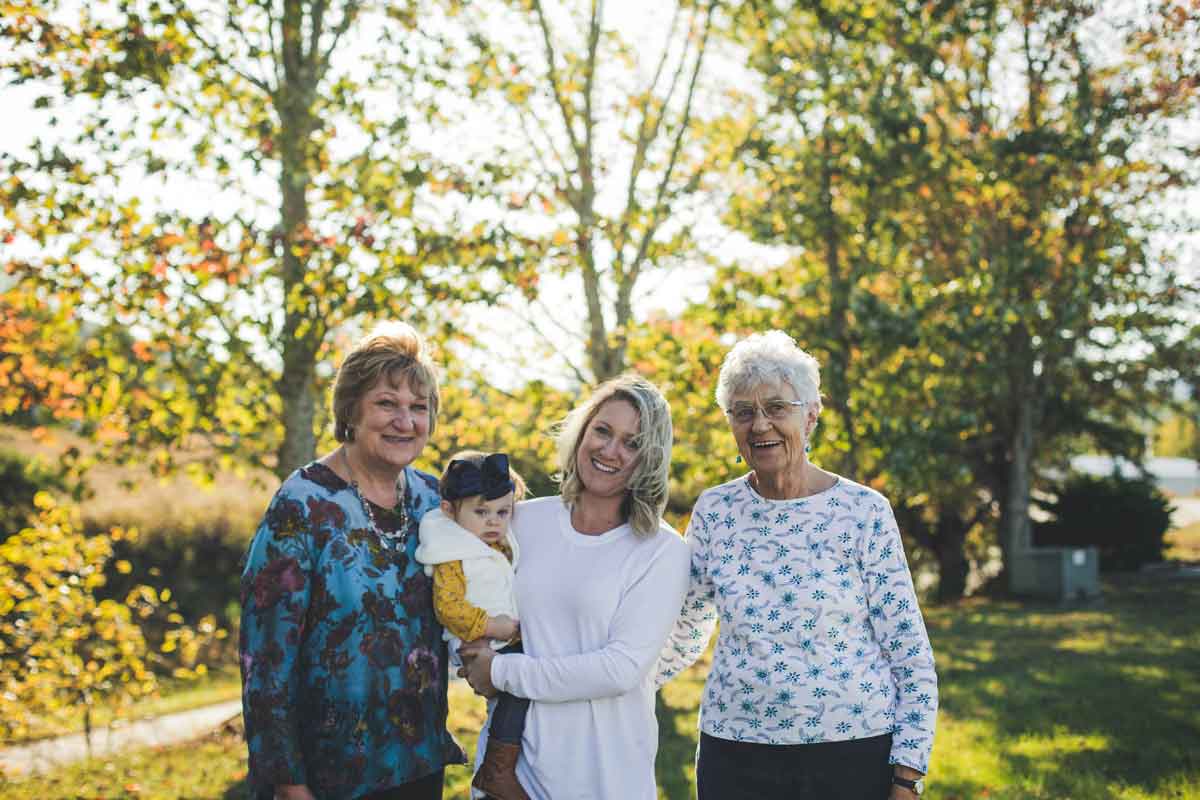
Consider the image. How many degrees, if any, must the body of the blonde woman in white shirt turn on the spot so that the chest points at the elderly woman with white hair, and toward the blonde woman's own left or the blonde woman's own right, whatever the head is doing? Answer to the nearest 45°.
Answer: approximately 90° to the blonde woman's own left

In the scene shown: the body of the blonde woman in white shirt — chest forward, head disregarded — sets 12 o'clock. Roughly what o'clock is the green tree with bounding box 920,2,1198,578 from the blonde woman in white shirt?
The green tree is roughly at 7 o'clock from the blonde woman in white shirt.

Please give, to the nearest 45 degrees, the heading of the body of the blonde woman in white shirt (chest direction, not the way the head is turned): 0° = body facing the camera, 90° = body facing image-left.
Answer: approximately 0°

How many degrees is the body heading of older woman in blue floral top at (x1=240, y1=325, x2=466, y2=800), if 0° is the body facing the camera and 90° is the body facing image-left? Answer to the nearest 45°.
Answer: approximately 315°

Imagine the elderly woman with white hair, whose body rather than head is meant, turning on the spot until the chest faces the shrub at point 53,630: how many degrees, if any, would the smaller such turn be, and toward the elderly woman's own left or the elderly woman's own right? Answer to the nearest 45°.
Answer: approximately 135° to the elderly woman's own right

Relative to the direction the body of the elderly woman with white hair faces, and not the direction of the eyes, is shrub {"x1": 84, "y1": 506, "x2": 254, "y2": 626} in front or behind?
behind

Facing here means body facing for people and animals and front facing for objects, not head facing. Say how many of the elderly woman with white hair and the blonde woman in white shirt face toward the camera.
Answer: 2

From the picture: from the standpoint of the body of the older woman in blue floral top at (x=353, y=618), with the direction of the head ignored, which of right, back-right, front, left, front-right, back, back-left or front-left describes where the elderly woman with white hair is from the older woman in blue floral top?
front-left

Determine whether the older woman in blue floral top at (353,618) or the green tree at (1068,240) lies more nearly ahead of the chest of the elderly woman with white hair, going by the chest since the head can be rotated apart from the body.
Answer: the older woman in blue floral top

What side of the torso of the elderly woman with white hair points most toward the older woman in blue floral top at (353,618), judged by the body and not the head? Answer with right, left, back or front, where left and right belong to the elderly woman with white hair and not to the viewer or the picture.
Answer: right

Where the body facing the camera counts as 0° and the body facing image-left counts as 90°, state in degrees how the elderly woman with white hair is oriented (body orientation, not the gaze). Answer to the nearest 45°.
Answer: approximately 0°

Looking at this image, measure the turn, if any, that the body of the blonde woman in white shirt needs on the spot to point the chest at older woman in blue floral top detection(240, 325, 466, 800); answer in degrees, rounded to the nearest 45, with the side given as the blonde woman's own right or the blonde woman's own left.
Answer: approximately 90° to the blonde woman's own right

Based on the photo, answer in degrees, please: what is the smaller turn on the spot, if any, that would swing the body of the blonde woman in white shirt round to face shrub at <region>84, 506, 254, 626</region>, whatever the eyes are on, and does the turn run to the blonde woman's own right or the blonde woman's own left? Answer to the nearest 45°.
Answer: approximately 135° to the blonde woman's own right
